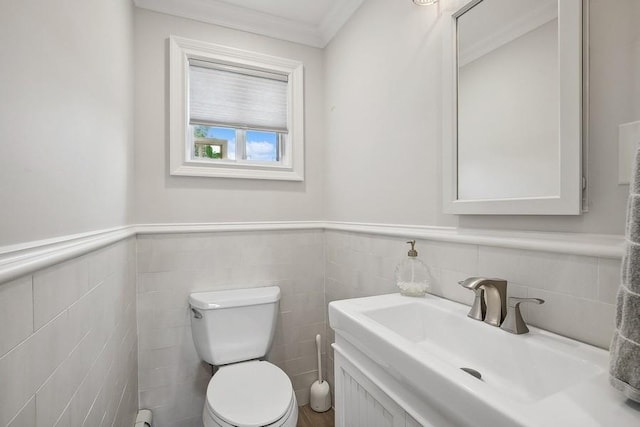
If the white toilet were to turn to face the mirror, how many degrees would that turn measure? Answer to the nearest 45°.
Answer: approximately 45° to its left

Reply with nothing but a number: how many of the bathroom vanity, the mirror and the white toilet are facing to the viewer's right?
0

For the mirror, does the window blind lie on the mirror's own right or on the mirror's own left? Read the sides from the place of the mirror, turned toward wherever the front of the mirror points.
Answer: on the mirror's own right

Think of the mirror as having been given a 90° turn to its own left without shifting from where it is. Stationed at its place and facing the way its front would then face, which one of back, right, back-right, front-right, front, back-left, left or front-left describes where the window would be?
back-right

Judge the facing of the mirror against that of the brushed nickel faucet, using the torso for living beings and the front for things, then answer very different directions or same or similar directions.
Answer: same or similar directions

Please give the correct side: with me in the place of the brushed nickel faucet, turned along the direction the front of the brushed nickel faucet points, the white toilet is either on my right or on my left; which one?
on my right

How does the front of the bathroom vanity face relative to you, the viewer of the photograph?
facing the viewer and to the left of the viewer

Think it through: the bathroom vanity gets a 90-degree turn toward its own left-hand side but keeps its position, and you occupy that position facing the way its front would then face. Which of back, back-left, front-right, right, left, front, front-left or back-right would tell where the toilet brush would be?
back

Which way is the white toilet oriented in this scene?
toward the camera

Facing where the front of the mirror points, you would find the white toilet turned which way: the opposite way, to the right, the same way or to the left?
to the left

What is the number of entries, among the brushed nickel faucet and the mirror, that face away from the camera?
0

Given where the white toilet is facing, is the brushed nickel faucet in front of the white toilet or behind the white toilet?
in front

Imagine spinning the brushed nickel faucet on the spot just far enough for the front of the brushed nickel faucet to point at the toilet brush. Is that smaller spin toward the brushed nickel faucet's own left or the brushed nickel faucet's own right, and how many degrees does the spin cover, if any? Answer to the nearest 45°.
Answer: approximately 90° to the brushed nickel faucet's own right
